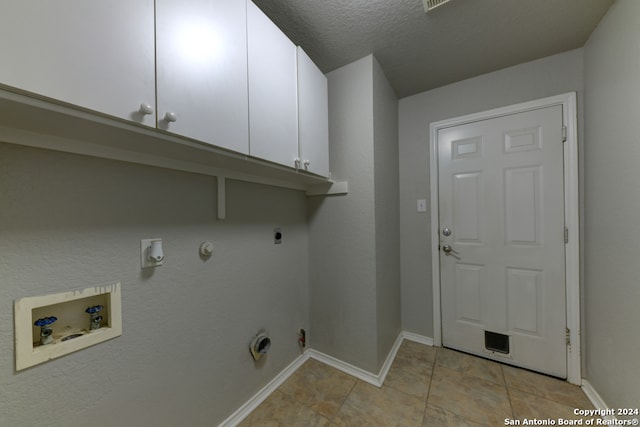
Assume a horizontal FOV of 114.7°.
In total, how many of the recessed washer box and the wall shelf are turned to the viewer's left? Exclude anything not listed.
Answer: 0

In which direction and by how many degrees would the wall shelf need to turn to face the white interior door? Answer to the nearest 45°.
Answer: approximately 45° to its left

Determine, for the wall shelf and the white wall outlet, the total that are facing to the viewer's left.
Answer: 0

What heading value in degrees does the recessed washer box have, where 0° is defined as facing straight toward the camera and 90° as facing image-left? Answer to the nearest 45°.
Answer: approximately 315°

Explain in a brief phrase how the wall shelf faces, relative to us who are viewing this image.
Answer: facing the viewer and to the right of the viewer

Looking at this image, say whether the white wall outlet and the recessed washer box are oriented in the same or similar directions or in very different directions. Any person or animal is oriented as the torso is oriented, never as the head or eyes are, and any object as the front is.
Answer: same or similar directions

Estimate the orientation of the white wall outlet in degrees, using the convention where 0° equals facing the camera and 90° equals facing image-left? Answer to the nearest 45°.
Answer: approximately 315°

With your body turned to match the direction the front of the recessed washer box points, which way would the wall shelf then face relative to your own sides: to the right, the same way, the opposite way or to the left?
the same way

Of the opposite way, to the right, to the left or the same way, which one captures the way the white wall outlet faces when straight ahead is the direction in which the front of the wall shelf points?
the same way
